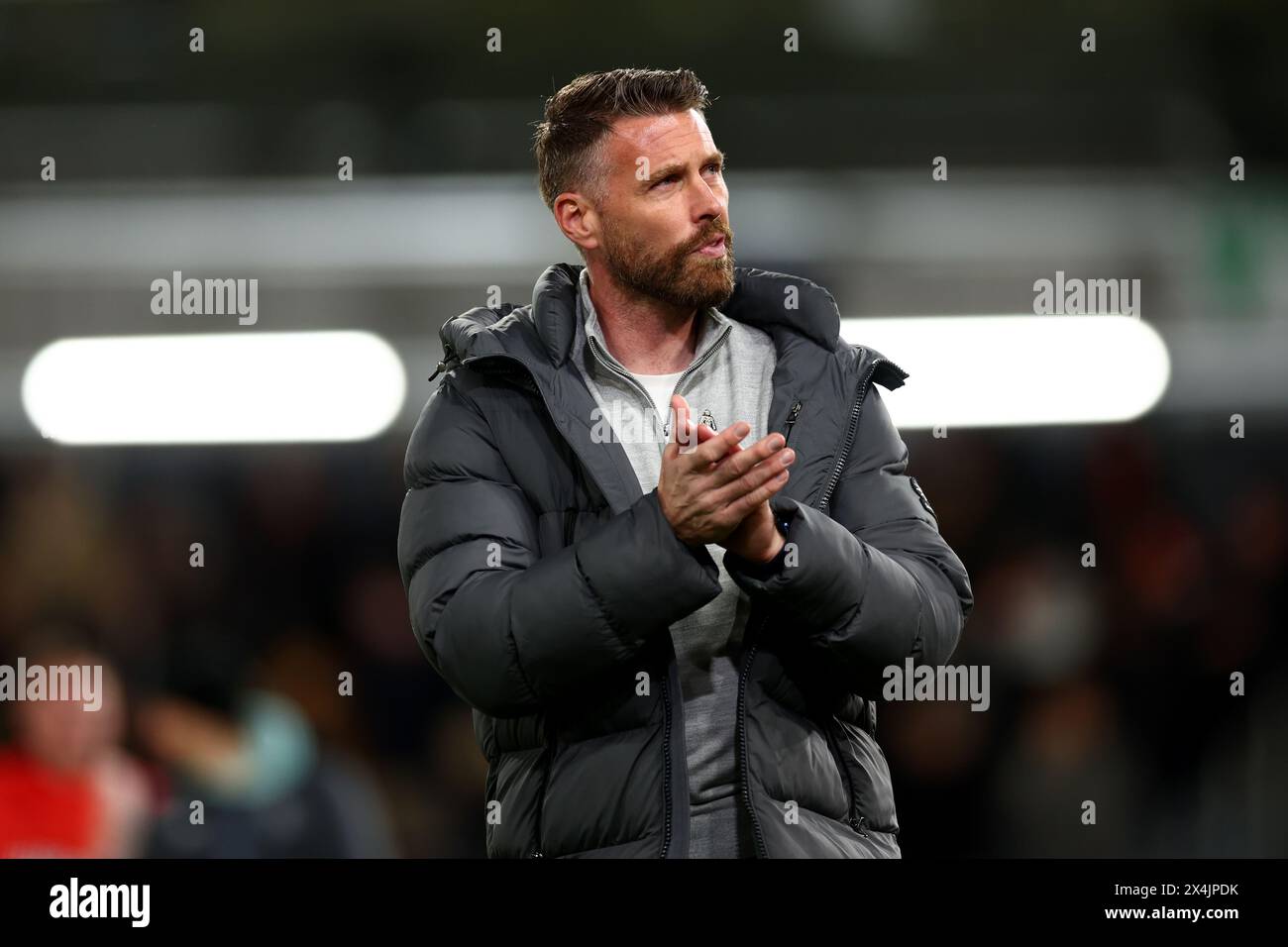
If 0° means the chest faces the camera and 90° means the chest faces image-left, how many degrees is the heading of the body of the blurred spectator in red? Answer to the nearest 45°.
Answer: approximately 45°

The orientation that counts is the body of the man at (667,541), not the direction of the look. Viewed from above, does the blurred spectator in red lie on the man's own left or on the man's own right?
on the man's own right

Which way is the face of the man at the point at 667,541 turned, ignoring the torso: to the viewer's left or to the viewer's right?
to the viewer's right

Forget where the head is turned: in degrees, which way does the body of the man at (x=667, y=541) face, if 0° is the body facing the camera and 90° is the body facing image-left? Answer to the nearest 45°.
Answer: approximately 0°

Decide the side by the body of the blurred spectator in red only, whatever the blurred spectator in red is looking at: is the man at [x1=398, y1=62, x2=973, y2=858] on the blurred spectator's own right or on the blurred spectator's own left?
on the blurred spectator's own left
